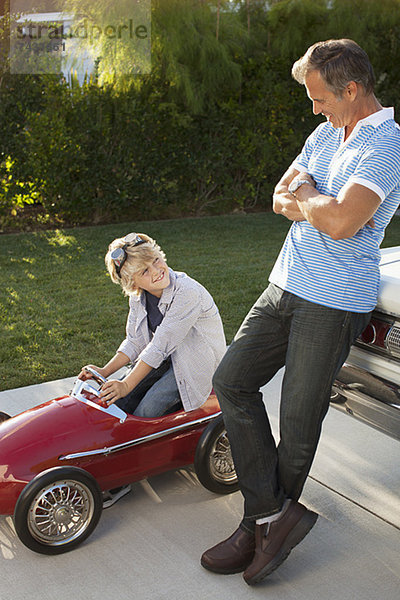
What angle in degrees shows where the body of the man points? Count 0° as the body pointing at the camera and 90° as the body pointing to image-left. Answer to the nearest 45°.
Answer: approximately 45°

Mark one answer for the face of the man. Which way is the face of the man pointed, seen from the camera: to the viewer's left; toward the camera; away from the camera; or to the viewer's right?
to the viewer's left

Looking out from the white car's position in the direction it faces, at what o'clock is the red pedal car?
The red pedal car is roughly at 7 o'clock from the white car.

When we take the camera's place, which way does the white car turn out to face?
facing away from the viewer and to the right of the viewer

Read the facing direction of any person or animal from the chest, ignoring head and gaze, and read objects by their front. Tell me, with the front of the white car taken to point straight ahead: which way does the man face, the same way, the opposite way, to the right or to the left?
the opposite way

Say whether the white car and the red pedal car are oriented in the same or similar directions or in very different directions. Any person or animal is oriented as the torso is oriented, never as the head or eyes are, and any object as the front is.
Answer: very different directions

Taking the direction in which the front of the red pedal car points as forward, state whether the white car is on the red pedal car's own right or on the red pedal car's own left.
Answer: on the red pedal car's own left
